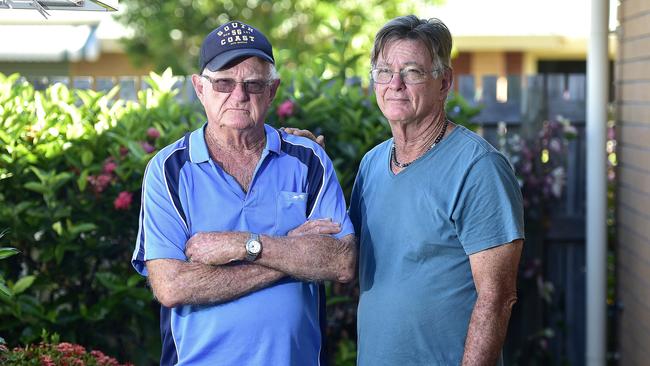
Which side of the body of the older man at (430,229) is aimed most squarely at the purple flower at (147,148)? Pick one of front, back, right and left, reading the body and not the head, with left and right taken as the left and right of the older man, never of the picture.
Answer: right

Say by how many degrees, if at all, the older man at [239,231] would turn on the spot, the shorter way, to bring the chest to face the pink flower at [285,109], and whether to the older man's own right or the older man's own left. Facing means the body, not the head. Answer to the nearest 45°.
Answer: approximately 180°

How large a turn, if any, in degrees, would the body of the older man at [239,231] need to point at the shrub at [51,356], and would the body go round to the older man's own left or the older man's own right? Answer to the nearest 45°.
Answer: approximately 135° to the older man's own right

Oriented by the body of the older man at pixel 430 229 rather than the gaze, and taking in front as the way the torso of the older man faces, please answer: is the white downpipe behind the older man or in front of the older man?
behind

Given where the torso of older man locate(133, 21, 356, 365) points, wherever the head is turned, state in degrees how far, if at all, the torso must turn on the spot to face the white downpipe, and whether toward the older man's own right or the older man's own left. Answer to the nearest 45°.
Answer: approximately 135° to the older man's own left

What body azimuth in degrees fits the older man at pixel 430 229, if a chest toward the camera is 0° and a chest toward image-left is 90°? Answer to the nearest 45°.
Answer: approximately 45°

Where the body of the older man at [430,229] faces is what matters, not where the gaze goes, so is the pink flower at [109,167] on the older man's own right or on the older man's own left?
on the older man's own right

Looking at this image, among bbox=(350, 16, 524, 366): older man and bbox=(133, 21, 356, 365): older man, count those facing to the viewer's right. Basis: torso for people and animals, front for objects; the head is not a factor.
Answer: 0
